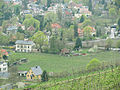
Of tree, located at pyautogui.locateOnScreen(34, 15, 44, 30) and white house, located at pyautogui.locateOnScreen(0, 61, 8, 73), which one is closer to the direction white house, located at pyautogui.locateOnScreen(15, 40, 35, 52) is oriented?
the white house

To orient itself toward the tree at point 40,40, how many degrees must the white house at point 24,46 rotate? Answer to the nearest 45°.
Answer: approximately 90° to its left

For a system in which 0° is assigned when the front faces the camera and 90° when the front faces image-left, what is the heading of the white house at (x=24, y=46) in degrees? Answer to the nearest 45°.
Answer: approximately 0°

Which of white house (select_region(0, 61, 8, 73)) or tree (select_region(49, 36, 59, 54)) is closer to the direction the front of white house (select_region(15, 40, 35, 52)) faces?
the white house

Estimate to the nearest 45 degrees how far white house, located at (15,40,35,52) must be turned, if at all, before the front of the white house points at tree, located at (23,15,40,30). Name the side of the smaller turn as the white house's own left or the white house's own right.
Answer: approximately 180°

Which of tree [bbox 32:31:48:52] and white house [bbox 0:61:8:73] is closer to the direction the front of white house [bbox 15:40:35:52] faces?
the white house

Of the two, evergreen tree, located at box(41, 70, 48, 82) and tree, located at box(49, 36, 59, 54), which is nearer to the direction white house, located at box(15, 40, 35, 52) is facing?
the evergreen tree

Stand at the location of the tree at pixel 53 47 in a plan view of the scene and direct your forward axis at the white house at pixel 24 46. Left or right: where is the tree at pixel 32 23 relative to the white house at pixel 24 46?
right
